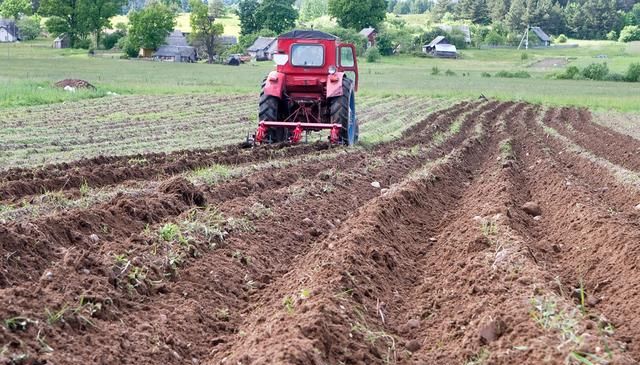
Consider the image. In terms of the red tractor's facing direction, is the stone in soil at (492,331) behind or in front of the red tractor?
behind

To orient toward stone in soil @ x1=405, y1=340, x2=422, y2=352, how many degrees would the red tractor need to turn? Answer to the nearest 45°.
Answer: approximately 180°

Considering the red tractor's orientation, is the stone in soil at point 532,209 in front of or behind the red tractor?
behind

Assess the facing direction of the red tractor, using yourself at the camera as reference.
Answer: facing away from the viewer
